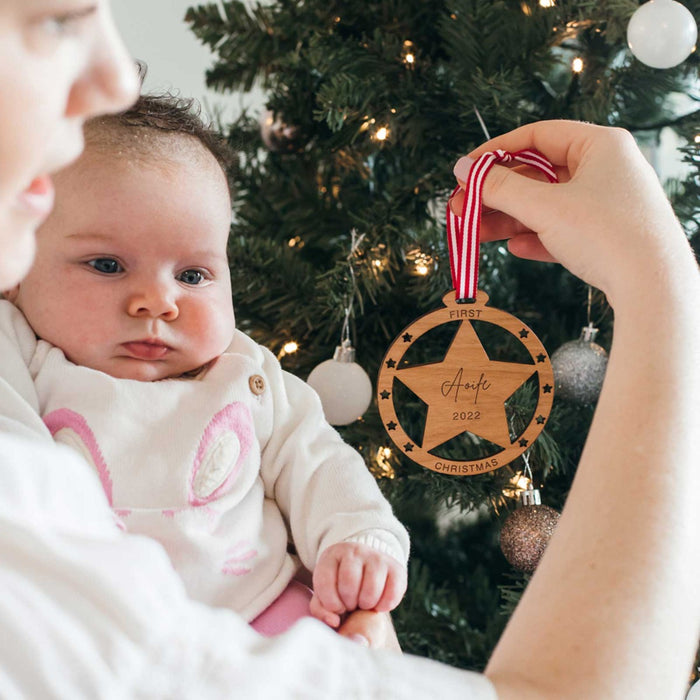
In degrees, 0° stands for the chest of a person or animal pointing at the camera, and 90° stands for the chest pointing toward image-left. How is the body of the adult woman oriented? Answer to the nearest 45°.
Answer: approximately 270°

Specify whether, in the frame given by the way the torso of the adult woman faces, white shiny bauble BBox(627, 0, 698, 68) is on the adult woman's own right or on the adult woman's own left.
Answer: on the adult woman's own left

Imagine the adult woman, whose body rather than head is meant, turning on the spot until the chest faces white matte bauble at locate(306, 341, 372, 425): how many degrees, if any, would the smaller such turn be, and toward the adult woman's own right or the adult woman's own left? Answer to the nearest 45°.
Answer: approximately 90° to the adult woman's own left
